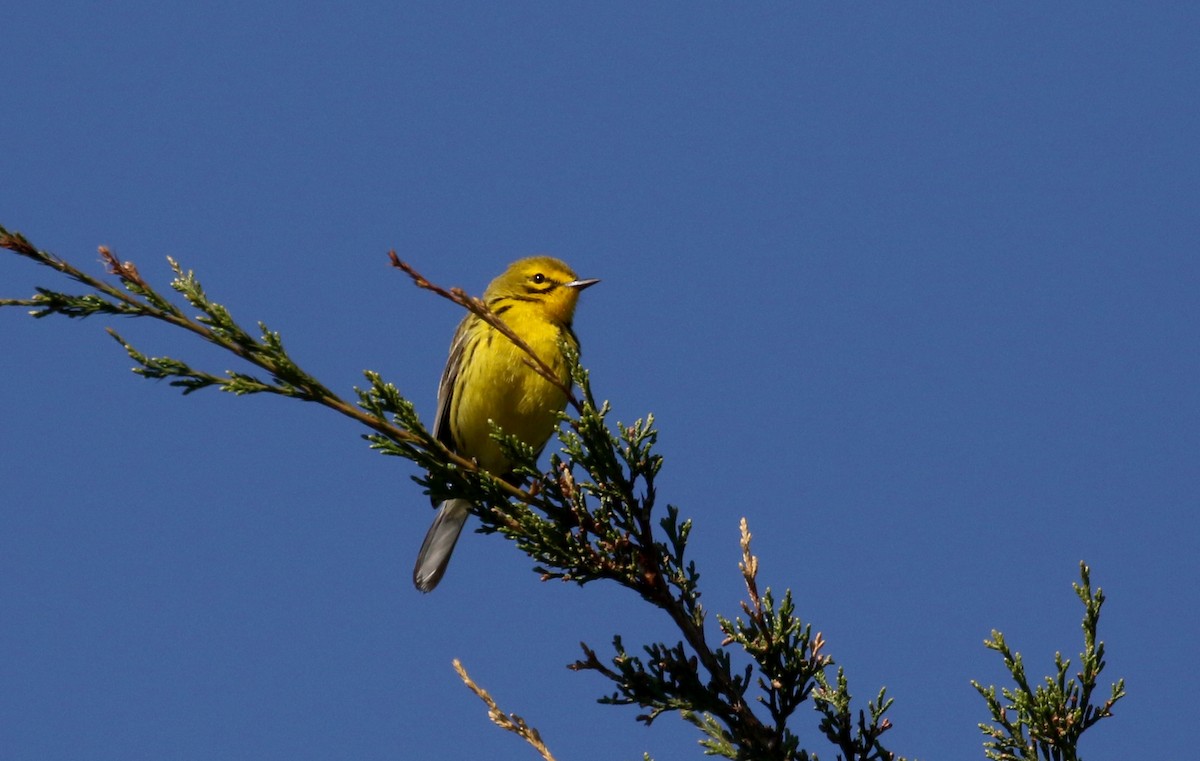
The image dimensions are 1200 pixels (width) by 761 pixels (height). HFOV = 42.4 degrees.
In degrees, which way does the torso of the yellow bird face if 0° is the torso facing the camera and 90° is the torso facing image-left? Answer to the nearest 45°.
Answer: approximately 315°
